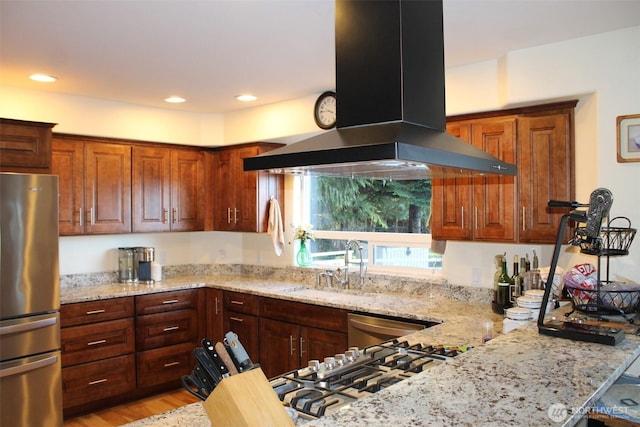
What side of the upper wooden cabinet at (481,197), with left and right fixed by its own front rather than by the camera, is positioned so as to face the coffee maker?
right

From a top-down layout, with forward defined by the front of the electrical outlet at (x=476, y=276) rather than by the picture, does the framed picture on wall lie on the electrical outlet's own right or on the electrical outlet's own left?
on the electrical outlet's own left

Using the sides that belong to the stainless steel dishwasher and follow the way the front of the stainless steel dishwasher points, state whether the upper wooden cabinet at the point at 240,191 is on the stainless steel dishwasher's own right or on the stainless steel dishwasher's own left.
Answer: on the stainless steel dishwasher's own right

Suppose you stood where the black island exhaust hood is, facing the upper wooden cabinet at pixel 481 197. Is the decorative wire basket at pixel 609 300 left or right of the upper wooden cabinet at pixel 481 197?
right

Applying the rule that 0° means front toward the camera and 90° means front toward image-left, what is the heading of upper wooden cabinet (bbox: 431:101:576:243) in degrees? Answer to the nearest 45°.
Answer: approximately 45°

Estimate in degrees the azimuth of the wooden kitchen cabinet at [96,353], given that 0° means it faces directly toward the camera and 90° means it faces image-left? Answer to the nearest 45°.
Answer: approximately 315°

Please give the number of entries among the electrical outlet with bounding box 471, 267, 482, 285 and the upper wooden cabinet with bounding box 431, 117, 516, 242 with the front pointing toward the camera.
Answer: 2

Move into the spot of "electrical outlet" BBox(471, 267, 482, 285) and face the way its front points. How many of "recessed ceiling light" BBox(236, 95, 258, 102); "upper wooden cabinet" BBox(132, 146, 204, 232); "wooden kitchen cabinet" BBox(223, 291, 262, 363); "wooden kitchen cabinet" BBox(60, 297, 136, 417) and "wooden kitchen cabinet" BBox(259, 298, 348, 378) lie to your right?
5

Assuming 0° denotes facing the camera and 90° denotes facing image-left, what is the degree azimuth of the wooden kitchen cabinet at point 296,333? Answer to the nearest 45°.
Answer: approximately 45°
